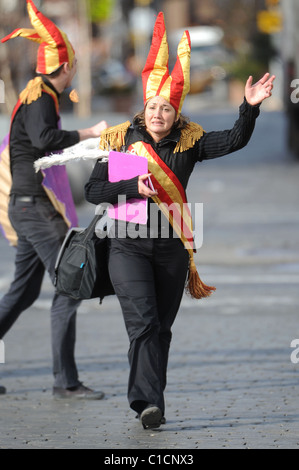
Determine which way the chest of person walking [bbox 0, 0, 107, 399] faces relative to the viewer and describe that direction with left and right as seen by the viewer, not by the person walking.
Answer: facing to the right of the viewer

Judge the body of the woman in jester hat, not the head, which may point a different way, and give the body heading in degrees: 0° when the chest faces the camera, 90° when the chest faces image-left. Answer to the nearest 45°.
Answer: approximately 0°

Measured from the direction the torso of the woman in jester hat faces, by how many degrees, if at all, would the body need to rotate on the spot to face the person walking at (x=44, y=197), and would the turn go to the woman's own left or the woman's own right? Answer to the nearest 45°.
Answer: approximately 135° to the woman's own right

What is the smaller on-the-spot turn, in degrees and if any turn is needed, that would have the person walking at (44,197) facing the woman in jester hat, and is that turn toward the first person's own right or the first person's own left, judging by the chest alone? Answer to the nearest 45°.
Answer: approximately 45° to the first person's own right

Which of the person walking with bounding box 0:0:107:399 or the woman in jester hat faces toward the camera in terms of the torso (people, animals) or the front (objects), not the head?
the woman in jester hat

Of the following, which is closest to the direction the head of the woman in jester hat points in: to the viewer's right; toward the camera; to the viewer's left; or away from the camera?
toward the camera

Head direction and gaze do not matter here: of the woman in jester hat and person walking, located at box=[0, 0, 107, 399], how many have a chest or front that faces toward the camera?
1

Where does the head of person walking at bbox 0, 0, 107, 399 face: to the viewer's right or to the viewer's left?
to the viewer's right

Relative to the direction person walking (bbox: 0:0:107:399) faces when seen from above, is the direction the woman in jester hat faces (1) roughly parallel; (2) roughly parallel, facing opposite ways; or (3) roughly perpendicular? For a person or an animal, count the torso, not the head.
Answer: roughly perpendicular
